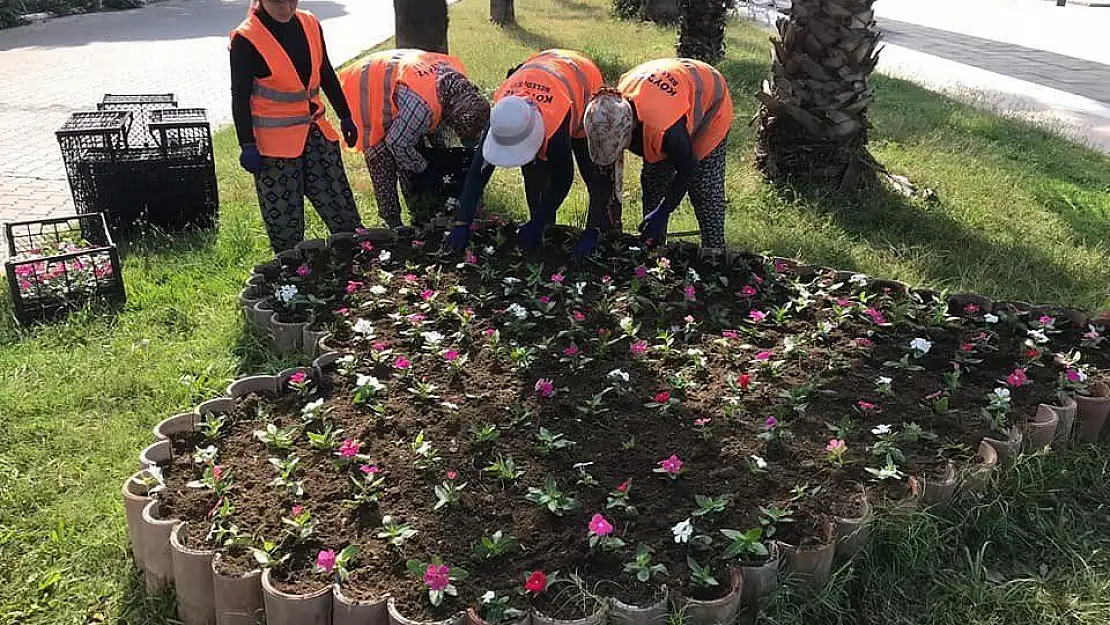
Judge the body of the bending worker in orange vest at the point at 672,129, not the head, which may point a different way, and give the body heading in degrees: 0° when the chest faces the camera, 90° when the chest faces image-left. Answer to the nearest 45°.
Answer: approximately 45°

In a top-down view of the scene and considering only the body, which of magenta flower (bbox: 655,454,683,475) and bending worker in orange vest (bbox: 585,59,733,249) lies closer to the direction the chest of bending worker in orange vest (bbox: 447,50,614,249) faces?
the magenta flower

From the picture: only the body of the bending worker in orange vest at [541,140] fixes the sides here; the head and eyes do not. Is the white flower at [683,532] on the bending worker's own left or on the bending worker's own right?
on the bending worker's own left

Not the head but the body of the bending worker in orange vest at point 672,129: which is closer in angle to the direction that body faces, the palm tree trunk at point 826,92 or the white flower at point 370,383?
the white flower

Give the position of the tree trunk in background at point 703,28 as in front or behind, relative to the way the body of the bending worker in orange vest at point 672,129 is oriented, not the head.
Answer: behind

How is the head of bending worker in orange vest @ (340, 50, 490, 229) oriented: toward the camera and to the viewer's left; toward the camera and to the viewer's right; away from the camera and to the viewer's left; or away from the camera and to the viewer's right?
toward the camera and to the viewer's right

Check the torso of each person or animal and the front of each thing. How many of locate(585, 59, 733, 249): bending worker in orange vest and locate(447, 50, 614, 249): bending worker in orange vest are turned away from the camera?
0

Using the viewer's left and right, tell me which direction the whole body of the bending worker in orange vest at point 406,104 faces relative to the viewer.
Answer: facing the viewer and to the right of the viewer

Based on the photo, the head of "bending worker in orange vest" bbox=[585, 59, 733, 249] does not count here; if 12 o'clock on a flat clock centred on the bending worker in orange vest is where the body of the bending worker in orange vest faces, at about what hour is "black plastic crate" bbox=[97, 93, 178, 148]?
The black plastic crate is roughly at 2 o'clock from the bending worker in orange vest.

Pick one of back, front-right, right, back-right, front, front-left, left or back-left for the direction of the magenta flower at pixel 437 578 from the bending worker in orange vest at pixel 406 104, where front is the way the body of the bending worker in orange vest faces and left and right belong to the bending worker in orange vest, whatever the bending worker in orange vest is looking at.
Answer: front-right

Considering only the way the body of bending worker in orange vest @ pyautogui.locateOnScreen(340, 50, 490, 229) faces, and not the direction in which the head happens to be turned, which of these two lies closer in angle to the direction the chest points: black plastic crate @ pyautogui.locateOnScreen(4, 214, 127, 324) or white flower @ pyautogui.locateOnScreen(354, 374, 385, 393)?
the white flower

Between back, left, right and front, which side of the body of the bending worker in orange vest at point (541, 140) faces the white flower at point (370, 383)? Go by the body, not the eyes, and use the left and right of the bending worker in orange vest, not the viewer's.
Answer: front
